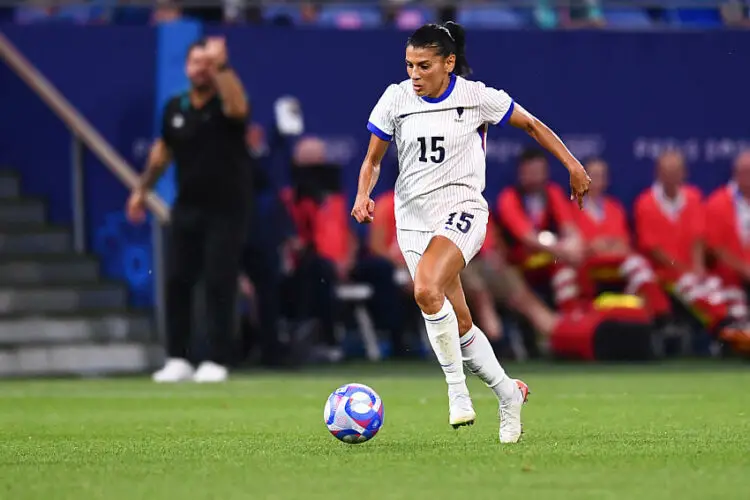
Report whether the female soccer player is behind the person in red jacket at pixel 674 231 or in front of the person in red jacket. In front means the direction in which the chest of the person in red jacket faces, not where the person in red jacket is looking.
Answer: in front

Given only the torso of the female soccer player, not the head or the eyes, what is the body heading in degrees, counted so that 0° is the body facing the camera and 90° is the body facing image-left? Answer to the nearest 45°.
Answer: approximately 45°

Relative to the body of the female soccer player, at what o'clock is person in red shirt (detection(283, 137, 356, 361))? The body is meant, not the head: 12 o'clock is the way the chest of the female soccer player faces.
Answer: The person in red shirt is roughly at 4 o'clock from the female soccer player.

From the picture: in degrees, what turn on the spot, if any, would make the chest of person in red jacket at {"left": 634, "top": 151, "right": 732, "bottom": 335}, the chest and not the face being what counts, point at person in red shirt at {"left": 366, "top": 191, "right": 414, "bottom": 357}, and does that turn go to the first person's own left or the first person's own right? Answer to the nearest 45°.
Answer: approximately 90° to the first person's own right

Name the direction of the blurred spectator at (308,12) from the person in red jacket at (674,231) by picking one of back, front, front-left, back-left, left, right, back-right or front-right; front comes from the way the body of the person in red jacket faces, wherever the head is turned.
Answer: right

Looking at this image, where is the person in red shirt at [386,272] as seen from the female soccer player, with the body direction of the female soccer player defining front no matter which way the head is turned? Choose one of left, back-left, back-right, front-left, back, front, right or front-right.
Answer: back-right

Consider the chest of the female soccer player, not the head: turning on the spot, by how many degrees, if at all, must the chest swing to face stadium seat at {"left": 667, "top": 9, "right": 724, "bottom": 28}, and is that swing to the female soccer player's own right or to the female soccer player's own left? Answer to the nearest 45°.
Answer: approximately 135° to the female soccer player's own right

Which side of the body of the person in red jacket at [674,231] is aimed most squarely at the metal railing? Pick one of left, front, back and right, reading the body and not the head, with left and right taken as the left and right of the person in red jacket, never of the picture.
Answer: right

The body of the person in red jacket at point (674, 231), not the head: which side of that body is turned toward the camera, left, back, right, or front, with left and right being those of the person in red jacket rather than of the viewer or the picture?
front

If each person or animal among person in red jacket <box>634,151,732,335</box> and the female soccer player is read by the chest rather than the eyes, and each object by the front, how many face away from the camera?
0
